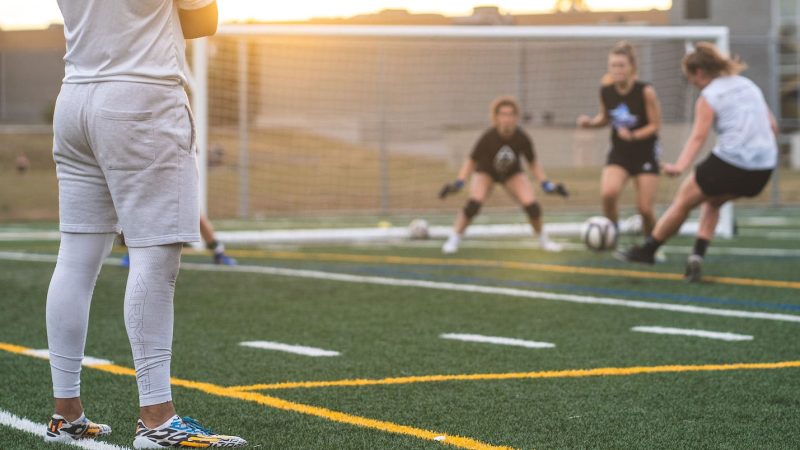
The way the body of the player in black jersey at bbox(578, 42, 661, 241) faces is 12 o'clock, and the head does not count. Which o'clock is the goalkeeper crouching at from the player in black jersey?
The goalkeeper crouching is roughly at 3 o'clock from the player in black jersey.

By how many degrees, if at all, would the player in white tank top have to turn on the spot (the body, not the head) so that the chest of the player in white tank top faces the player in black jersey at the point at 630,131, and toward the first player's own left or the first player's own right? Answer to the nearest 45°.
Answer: approximately 45° to the first player's own right

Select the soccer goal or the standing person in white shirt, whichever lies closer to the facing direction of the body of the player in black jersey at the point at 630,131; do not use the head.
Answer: the standing person in white shirt

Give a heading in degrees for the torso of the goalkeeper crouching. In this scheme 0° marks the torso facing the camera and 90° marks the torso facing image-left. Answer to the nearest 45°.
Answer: approximately 0°

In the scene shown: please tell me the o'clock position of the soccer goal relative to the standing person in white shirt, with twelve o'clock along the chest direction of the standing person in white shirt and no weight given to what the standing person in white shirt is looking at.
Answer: The soccer goal is roughly at 11 o'clock from the standing person in white shirt.

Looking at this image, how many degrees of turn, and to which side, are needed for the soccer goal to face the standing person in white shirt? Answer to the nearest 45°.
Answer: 0° — it already faces them

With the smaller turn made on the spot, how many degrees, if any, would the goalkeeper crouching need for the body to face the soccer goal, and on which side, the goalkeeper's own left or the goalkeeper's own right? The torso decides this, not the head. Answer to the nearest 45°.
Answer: approximately 180°

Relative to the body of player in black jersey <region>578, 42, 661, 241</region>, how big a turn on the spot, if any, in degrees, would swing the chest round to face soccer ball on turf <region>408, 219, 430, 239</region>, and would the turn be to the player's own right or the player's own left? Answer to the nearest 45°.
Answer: approximately 90° to the player's own right
